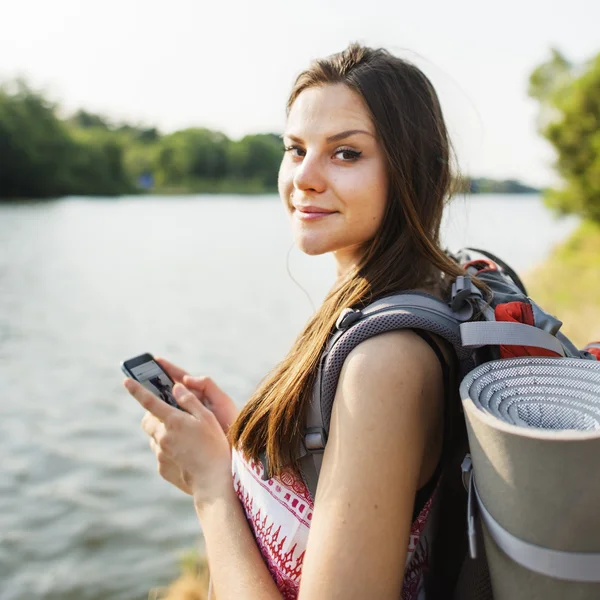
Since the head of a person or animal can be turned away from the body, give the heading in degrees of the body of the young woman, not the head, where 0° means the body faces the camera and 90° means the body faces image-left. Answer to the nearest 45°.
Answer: approximately 90°
